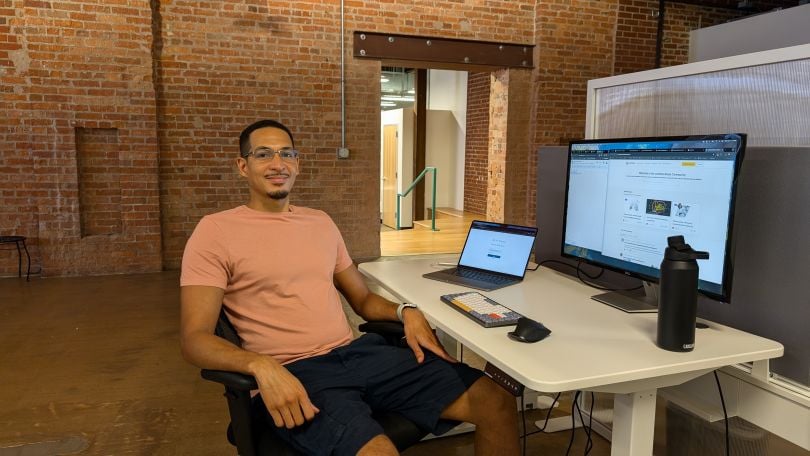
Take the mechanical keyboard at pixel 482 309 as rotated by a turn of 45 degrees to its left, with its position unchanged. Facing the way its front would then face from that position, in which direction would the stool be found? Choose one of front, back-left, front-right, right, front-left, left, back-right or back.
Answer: back-right

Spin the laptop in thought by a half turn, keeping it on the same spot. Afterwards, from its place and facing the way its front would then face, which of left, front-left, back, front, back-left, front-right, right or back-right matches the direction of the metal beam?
front-left

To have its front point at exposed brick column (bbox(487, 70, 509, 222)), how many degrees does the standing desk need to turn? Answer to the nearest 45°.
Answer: approximately 135° to its right

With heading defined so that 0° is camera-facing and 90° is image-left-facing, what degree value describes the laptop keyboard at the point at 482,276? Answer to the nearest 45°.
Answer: approximately 45°

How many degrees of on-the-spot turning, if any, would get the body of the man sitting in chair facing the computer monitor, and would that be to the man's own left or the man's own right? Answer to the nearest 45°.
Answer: approximately 45° to the man's own left

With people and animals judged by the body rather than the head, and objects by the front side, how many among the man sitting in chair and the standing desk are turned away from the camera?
0

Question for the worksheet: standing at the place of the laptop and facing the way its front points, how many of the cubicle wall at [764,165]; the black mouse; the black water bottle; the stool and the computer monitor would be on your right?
1

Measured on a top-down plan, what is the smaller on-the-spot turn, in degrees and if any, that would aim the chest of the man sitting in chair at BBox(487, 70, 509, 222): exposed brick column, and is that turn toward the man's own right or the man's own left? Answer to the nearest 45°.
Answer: approximately 135° to the man's own left

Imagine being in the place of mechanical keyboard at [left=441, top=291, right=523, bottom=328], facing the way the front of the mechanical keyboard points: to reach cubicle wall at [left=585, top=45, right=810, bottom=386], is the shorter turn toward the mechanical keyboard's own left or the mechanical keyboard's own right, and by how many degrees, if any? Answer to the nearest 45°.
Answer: approximately 135° to the mechanical keyboard's own left

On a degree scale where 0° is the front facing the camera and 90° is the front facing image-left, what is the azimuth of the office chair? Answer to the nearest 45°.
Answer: approximately 315°

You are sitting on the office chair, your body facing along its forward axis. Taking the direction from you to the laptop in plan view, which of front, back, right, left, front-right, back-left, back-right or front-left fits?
left

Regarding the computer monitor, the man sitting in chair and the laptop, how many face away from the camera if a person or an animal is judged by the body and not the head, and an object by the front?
0

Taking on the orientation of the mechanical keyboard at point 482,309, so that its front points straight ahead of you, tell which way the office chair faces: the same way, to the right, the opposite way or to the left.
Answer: to the left

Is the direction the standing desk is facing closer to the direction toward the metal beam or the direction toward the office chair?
the office chair

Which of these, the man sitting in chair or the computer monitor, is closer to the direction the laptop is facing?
the man sitting in chair

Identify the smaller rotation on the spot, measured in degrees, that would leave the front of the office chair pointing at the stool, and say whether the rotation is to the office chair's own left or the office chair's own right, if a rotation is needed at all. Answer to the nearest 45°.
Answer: approximately 180°

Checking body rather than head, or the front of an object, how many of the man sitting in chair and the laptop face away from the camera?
0

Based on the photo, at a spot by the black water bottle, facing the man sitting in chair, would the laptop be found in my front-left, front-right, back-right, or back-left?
front-right

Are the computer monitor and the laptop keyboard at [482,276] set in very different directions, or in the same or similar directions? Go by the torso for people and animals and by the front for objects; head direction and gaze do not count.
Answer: same or similar directions
